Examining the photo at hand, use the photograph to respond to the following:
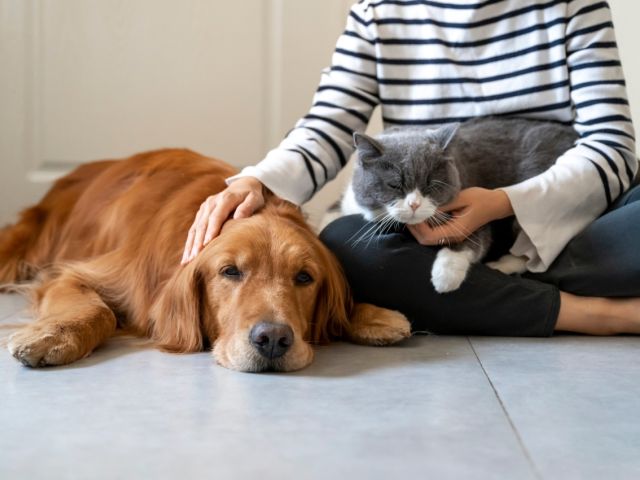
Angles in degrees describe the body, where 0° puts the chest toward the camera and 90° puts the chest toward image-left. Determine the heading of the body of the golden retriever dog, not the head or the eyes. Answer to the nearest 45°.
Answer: approximately 315°

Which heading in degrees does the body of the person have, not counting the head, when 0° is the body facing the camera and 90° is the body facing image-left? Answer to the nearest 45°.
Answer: approximately 0°
